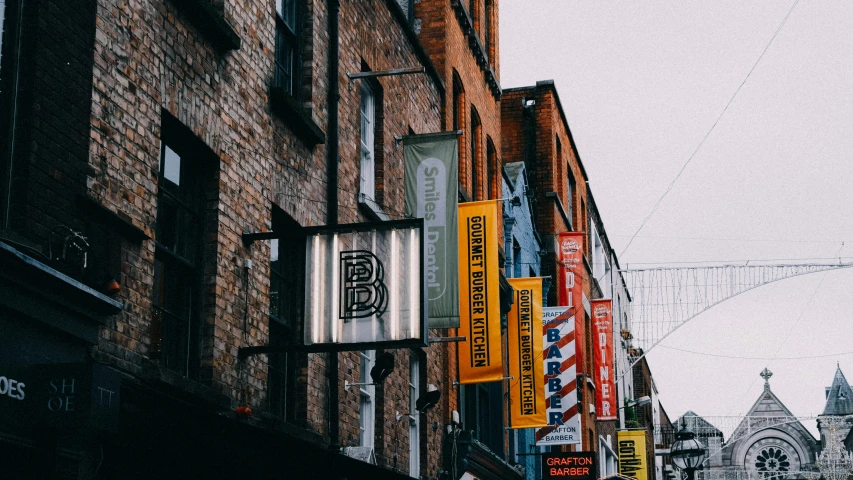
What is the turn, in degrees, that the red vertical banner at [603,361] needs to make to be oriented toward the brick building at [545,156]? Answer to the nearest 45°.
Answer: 0° — it already faces it

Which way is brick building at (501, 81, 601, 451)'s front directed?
to the viewer's right

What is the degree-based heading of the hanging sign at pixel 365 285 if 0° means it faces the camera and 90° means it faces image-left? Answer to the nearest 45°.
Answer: approximately 0°

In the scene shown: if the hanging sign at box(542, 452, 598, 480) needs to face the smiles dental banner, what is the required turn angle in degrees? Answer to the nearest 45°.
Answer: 0° — it already faces it

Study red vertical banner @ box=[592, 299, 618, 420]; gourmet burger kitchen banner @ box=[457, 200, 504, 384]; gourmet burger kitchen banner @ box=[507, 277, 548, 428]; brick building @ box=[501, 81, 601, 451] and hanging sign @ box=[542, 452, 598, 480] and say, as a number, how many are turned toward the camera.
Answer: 4

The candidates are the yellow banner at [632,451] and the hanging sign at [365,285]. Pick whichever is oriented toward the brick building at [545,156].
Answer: the yellow banner

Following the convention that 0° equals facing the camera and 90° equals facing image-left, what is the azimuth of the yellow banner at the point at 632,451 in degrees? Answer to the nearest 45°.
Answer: approximately 0°

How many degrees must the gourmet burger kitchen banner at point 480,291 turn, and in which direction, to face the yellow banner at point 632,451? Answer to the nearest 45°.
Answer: approximately 180°

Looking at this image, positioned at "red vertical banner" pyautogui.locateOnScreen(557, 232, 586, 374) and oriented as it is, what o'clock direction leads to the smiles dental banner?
The smiles dental banner is roughly at 12 o'clock from the red vertical banner.

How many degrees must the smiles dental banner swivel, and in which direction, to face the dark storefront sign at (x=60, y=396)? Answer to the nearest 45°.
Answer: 0° — it already faces it
